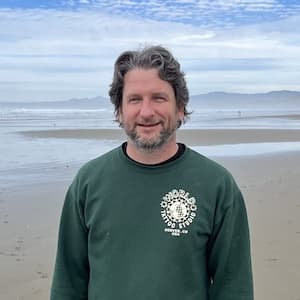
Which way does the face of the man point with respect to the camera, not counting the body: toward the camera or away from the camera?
toward the camera

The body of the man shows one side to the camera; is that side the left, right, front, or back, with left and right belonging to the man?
front
